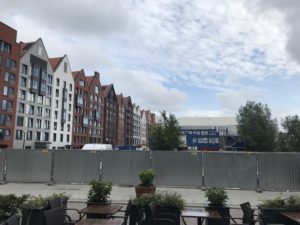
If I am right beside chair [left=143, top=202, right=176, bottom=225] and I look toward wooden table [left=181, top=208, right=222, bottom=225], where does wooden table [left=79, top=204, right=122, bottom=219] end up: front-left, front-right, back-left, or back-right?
back-left

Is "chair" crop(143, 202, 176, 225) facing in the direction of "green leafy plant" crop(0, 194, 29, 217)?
no

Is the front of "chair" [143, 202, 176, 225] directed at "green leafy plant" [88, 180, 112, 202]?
no

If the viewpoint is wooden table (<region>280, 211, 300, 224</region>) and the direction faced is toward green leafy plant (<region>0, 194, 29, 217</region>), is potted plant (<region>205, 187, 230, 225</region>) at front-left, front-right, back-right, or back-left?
front-right

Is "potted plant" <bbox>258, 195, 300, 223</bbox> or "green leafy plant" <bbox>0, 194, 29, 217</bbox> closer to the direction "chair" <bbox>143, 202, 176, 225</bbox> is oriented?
the potted plant

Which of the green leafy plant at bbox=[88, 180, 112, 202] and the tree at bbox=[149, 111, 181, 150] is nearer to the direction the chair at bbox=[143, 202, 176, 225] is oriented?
the tree

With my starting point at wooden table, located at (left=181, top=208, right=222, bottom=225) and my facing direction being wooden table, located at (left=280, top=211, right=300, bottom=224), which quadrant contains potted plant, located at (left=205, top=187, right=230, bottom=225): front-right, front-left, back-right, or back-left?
front-left
